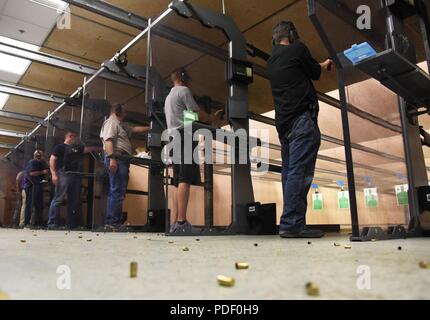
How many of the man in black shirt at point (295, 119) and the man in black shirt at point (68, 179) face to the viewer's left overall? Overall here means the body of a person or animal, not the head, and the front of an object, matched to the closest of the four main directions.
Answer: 0

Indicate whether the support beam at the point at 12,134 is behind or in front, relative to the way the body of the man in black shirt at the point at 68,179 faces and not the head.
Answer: behind

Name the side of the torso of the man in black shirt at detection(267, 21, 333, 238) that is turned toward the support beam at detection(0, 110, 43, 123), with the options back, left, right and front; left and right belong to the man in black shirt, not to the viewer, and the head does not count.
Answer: left

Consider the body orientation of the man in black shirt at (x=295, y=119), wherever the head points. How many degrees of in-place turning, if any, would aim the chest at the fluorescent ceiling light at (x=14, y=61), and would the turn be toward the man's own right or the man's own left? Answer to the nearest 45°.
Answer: approximately 90° to the man's own left

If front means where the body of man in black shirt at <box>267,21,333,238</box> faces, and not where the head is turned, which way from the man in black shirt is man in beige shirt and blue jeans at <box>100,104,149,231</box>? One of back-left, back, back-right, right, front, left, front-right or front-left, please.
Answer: left

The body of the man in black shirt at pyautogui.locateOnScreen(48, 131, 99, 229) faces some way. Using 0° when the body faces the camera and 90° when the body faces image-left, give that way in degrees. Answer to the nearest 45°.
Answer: approximately 315°

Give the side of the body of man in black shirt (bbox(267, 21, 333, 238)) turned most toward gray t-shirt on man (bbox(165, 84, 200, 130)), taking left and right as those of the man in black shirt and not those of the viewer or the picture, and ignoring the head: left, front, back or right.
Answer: left

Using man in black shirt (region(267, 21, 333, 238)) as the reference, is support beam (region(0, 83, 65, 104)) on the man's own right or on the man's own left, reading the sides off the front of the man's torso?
on the man's own left

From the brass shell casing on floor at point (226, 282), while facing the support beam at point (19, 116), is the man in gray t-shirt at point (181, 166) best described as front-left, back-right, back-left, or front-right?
front-right

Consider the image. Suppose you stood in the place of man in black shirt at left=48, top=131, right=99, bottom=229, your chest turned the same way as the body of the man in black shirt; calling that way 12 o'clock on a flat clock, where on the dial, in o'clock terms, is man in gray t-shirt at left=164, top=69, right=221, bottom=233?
The man in gray t-shirt is roughly at 1 o'clock from the man in black shirt.

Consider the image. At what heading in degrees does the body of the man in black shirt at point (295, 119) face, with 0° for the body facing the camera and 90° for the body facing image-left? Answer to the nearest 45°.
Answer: approximately 225°
